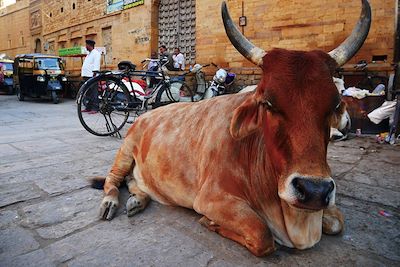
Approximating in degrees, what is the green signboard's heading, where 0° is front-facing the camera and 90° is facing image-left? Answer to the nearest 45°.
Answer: approximately 45°

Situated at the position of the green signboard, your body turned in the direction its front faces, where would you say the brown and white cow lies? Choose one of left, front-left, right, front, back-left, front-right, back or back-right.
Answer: front-left

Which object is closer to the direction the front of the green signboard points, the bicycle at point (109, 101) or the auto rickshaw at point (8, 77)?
the bicycle

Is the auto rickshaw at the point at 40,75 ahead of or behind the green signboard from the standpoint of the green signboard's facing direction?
ahead

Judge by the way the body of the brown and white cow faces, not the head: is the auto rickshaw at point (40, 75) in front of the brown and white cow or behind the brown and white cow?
behind

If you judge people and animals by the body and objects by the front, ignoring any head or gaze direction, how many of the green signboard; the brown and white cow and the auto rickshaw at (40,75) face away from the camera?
0

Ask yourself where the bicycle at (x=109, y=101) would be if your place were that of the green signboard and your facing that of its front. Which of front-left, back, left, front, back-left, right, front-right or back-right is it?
front-left

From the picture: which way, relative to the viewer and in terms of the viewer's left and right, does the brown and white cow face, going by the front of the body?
facing the viewer and to the right of the viewer

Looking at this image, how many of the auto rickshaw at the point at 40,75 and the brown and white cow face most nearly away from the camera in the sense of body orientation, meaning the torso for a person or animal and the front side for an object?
0

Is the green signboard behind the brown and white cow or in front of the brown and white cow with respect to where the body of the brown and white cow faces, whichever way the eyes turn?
behind
